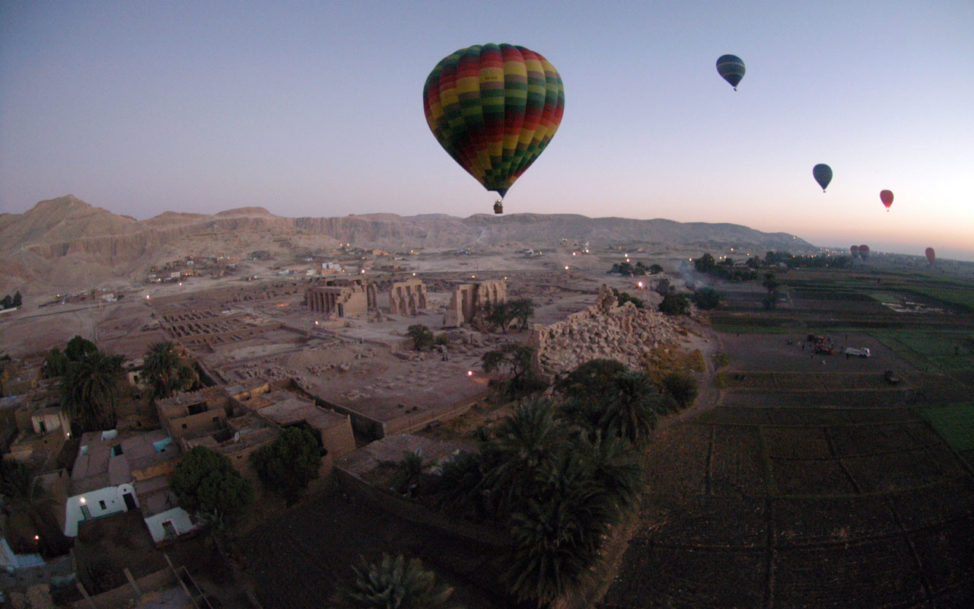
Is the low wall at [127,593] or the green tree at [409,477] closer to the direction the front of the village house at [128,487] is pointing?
the low wall

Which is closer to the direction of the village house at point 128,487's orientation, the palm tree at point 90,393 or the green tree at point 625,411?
the green tree

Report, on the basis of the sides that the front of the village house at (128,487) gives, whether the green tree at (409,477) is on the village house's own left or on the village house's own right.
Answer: on the village house's own left

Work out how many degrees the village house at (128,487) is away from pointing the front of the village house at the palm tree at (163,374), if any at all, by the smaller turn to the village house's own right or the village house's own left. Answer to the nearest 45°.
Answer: approximately 180°

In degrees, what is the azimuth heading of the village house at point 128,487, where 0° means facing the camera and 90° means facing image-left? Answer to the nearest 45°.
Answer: approximately 0°

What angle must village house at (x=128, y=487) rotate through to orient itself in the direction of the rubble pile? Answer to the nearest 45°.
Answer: approximately 90° to its left

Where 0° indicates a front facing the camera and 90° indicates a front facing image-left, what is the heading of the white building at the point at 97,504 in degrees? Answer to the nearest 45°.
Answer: approximately 0°
